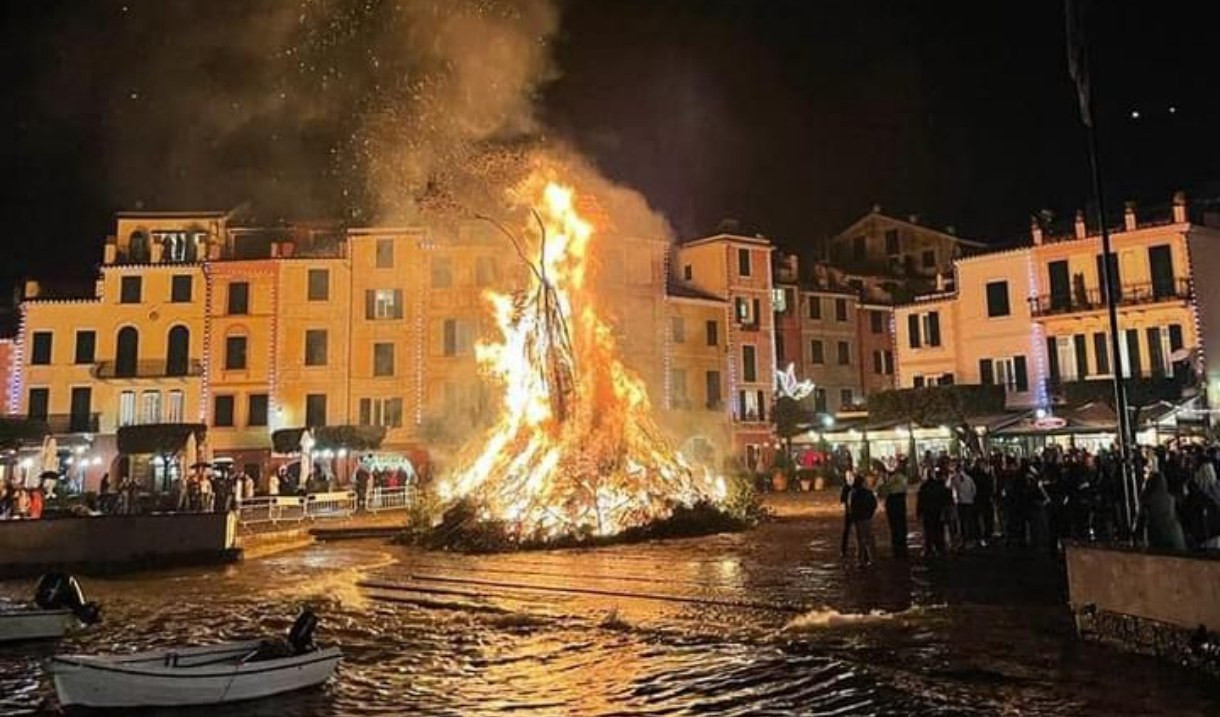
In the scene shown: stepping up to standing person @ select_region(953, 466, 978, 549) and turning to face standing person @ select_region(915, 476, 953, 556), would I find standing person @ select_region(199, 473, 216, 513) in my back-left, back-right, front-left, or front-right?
front-right

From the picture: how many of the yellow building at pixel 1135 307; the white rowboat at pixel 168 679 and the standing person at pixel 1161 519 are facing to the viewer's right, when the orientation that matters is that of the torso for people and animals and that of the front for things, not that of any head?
0

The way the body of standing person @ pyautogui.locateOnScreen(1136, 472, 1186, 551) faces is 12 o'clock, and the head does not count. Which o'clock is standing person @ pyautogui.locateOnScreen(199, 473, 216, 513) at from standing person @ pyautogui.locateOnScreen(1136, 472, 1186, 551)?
standing person @ pyautogui.locateOnScreen(199, 473, 216, 513) is roughly at 11 o'clock from standing person @ pyautogui.locateOnScreen(1136, 472, 1186, 551).

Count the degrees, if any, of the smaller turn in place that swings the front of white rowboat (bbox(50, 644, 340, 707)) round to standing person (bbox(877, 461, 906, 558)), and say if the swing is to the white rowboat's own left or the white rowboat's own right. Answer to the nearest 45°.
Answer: approximately 180°

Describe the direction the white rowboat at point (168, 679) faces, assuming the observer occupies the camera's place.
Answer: facing to the left of the viewer

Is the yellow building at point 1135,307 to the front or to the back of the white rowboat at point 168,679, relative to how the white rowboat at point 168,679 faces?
to the back

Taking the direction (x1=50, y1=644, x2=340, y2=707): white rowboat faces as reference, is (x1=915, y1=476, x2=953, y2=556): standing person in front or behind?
behind

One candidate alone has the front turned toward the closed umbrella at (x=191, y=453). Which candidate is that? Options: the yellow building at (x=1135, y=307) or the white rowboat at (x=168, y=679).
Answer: the yellow building

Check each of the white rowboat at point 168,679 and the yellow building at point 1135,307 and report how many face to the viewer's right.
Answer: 0

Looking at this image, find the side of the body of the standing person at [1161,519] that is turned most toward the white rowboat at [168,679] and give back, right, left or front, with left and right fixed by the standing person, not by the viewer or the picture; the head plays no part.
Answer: left

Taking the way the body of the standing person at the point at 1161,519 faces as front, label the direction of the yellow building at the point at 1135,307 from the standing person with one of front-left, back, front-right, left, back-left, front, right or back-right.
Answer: front-right

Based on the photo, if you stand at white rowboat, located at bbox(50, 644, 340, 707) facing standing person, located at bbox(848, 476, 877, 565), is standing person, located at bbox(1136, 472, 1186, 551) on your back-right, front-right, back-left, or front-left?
front-right

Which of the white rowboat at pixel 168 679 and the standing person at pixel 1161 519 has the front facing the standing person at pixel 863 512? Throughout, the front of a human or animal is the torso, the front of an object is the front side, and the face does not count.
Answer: the standing person at pixel 1161 519

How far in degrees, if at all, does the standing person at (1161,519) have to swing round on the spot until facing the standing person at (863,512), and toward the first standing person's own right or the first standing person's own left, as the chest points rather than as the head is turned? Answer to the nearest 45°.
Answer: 0° — they already face them
